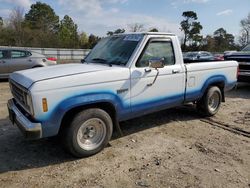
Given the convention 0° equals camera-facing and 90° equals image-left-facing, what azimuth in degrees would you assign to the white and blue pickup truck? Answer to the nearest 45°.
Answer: approximately 45°

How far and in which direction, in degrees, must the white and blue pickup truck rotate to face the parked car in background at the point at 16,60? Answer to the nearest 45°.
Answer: approximately 90° to its right
